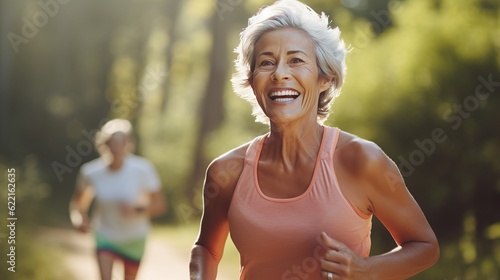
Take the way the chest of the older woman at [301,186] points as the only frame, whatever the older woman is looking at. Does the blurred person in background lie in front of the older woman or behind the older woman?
behind

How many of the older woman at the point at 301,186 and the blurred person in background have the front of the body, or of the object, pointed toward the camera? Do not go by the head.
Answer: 2

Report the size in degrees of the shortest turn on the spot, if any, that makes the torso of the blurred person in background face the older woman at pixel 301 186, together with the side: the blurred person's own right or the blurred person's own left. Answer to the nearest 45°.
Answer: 0° — they already face them

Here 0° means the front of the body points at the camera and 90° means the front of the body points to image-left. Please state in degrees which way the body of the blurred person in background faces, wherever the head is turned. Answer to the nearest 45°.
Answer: approximately 0°
